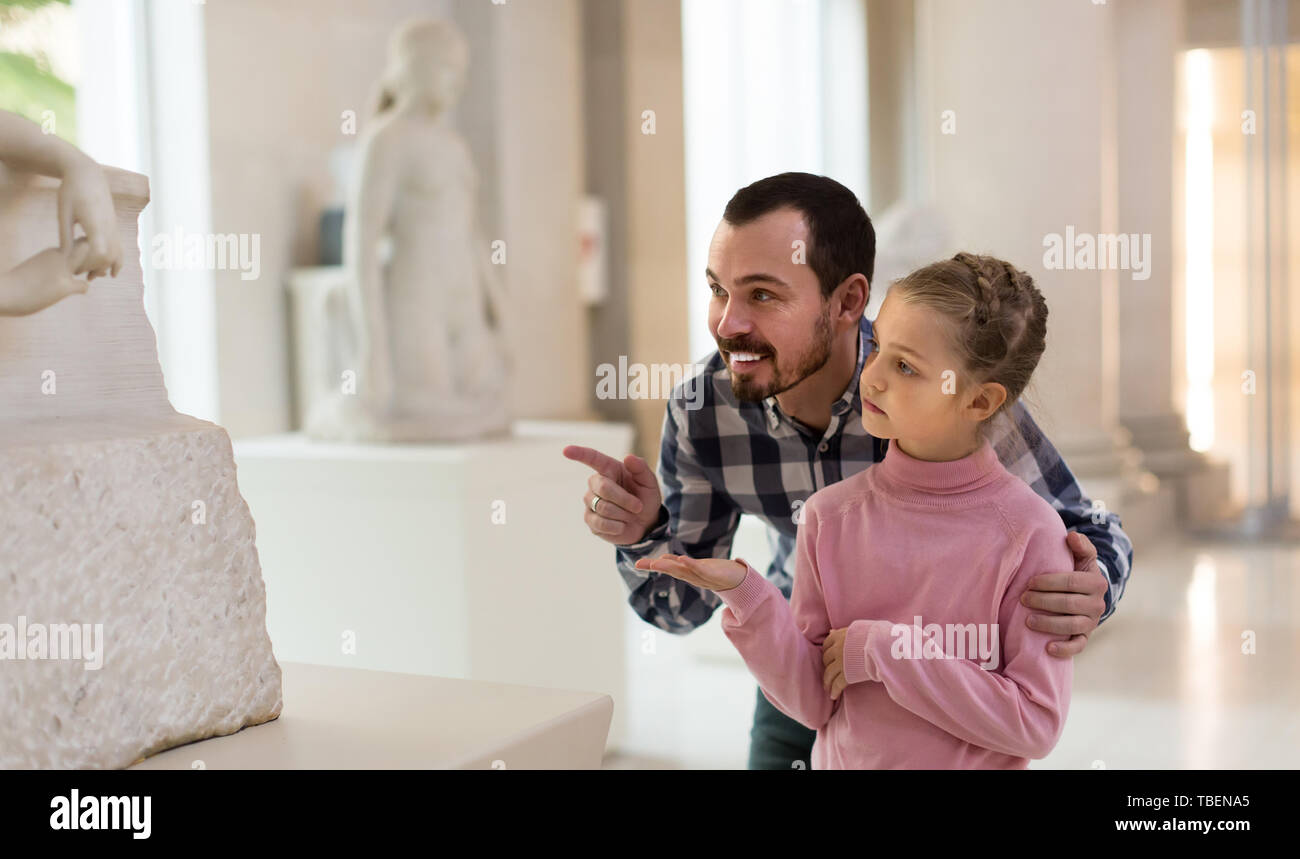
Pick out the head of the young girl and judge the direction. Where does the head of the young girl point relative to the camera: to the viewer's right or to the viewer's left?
to the viewer's left

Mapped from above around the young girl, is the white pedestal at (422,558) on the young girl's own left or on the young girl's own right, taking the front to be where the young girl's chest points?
on the young girl's own right

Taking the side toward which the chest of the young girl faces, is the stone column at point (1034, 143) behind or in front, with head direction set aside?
behind

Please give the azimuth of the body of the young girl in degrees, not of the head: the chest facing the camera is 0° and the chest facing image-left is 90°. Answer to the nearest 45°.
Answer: approximately 45°

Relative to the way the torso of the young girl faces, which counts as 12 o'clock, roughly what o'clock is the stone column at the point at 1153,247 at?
The stone column is roughly at 5 o'clock from the young girl.

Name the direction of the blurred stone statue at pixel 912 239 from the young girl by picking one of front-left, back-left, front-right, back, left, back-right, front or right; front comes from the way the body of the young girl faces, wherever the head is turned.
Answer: back-right
